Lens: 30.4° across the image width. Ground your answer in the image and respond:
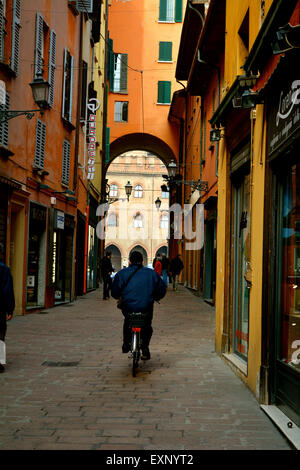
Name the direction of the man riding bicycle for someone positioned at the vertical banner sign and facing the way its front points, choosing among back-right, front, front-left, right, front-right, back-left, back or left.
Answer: front

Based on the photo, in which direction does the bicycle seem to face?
away from the camera

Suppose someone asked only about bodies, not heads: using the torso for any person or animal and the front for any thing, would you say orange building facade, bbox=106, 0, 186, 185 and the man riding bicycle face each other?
yes

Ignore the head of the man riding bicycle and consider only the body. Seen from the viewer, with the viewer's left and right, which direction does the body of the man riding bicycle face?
facing away from the viewer

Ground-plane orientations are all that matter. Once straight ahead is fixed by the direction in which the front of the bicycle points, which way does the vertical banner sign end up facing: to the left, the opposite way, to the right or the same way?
the opposite way

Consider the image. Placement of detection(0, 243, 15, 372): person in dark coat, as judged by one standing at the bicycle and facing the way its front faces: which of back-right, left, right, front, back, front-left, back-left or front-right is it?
left

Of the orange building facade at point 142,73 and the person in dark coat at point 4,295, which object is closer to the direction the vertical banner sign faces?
the person in dark coat

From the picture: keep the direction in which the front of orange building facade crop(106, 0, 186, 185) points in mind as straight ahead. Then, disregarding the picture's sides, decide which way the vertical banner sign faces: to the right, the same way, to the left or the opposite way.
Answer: the same way

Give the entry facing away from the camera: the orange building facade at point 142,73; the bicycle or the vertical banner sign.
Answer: the bicycle

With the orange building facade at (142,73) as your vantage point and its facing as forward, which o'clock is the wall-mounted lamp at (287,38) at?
The wall-mounted lamp is roughly at 12 o'clock from the orange building facade.

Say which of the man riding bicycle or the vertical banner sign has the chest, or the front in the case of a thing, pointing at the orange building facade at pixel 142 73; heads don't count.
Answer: the man riding bicycle

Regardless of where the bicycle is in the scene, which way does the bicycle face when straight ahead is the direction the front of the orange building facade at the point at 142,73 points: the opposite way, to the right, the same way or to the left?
the opposite way

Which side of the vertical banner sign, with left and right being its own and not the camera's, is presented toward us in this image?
front

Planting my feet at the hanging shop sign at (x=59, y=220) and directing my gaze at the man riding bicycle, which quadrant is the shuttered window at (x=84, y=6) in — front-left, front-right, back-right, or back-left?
back-left

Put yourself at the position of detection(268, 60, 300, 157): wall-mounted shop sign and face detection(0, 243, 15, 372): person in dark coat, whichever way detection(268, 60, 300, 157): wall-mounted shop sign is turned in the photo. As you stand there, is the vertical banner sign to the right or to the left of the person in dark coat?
right

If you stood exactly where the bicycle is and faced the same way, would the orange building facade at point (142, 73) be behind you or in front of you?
in front

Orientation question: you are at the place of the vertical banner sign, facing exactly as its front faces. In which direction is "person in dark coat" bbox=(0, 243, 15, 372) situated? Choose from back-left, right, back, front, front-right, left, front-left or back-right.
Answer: front

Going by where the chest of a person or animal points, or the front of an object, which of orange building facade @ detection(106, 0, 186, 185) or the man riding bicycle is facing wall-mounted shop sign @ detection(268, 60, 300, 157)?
the orange building facade

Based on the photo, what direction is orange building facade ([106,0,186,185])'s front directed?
toward the camera
